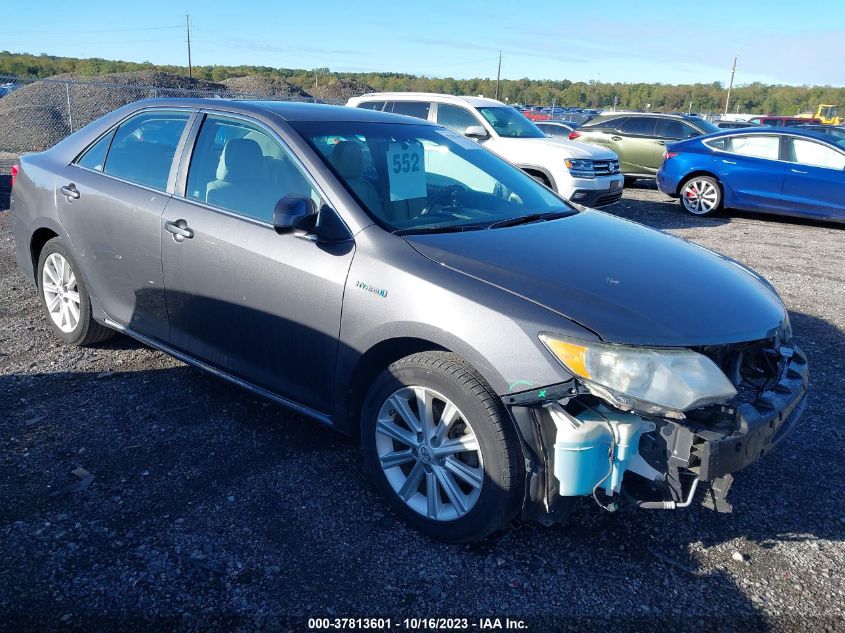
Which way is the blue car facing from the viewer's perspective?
to the viewer's right

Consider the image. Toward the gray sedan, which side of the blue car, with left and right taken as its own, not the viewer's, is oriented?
right

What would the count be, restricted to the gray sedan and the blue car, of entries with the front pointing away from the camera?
0

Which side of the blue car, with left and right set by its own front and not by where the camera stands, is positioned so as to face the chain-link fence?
back

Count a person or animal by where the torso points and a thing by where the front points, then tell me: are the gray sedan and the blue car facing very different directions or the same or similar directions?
same or similar directions

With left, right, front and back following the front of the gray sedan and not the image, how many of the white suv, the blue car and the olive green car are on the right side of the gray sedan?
0

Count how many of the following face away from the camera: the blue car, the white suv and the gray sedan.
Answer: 0

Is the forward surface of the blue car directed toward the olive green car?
no

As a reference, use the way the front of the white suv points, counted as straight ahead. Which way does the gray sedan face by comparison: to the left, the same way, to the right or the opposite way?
the same way

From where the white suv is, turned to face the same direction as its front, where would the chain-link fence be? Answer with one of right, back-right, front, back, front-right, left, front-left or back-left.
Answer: back

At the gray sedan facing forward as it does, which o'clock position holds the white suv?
The white suv is roughly at 8 o'clock from the gray sedan.

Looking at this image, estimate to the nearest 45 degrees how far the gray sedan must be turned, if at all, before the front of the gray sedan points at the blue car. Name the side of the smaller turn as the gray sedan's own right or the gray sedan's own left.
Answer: approximately 90° to the gray sedan's own left

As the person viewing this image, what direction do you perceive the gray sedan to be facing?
facing the viewer and to the right of the viewer

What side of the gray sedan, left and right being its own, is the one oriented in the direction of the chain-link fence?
back
